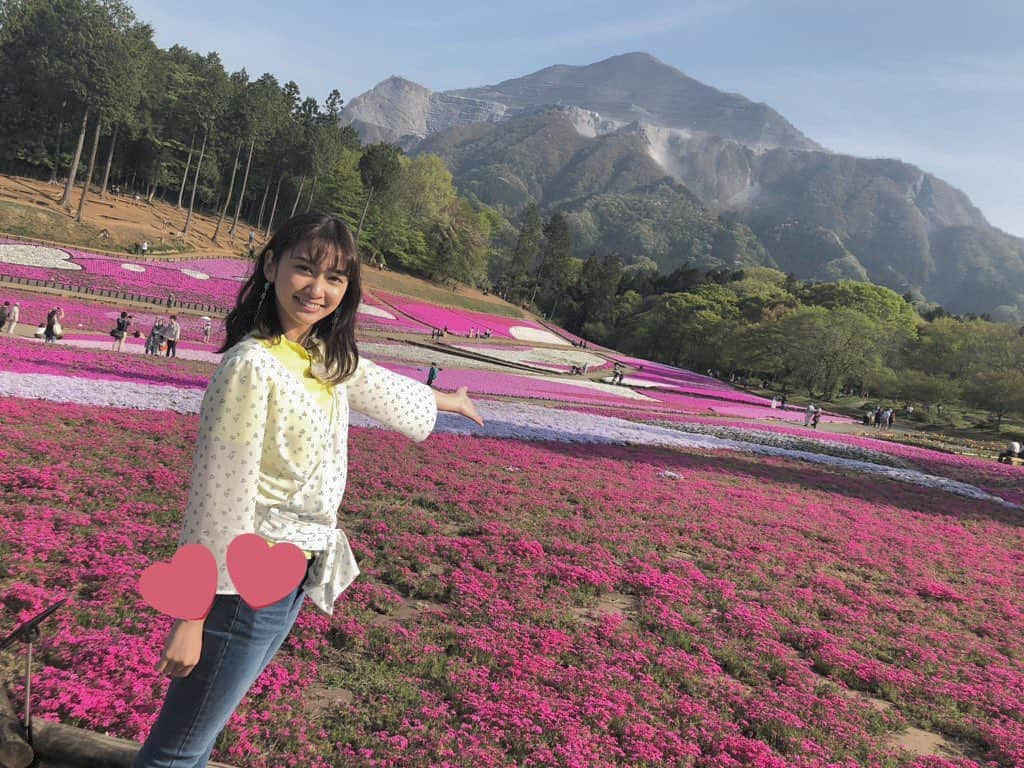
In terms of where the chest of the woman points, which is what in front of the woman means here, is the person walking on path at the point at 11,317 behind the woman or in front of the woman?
behind

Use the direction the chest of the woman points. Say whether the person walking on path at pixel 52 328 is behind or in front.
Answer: behind

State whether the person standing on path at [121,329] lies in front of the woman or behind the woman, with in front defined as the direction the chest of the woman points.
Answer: behind

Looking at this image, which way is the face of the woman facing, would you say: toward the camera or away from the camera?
toward the camera

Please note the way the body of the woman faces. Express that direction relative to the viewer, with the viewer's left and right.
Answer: facing the viewer and to the right of the viewer

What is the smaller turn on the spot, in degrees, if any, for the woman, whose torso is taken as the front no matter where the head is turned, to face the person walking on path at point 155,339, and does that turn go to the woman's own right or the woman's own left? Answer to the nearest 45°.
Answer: approximately 135° to the woman's own left
